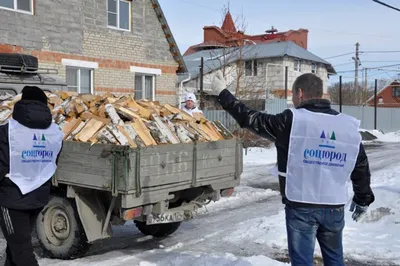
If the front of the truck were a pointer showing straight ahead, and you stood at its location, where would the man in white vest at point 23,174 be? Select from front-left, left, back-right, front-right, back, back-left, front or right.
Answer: left

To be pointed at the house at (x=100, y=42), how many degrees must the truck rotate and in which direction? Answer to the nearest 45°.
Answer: approximately 45° to its right

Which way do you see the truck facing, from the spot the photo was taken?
facing away from the viewer and to the left of the viewer

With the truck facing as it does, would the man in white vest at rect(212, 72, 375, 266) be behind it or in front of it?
behind

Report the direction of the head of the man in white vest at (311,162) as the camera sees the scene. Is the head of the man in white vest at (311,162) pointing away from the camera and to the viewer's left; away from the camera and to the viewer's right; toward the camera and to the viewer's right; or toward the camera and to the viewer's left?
away from the camera and to the viewer's left
